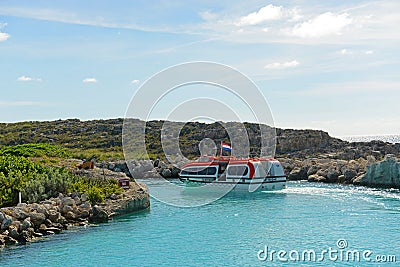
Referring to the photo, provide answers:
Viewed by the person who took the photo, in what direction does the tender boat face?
facing away from the viewer and to the left of the viewer

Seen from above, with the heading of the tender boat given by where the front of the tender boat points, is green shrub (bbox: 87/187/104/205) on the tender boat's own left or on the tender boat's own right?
on the tender boat's own left

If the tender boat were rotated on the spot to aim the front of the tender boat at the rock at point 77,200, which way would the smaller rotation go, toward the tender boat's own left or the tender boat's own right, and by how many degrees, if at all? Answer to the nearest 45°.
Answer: approximately 90° to the tender boat's own left

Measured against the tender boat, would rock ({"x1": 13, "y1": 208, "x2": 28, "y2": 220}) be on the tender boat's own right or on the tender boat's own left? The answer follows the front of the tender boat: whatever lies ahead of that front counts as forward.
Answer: on the tender boat's own left

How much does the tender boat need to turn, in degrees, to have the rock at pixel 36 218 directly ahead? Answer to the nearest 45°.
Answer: approximately 90° to its left

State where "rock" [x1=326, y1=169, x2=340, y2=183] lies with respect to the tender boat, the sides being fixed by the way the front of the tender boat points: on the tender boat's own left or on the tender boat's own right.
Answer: on the tender boat's own right

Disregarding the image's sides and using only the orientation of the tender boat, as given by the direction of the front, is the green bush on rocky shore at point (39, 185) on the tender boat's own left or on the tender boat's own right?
on the tender boat's own left
